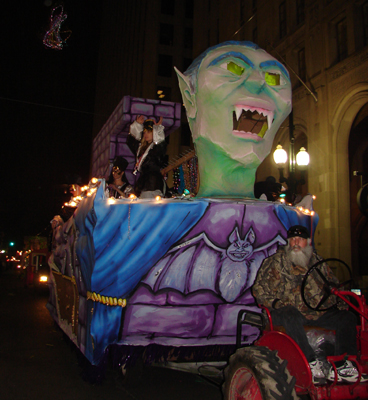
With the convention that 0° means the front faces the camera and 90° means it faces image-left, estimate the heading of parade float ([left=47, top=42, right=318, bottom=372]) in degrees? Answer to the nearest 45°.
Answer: approximately 315°

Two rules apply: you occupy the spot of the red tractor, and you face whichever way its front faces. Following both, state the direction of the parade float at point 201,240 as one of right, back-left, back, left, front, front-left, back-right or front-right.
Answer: back

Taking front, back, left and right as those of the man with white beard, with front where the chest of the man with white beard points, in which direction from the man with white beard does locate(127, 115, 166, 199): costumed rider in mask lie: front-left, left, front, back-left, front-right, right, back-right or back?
back

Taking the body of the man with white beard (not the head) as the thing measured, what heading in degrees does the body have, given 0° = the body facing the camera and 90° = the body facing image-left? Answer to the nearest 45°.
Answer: approximately 315°

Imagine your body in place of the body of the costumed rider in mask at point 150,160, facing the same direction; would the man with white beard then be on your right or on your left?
on your left

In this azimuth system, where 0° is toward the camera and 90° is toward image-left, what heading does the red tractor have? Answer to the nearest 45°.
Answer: approximately 315°

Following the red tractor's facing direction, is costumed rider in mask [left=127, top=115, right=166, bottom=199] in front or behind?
behind
